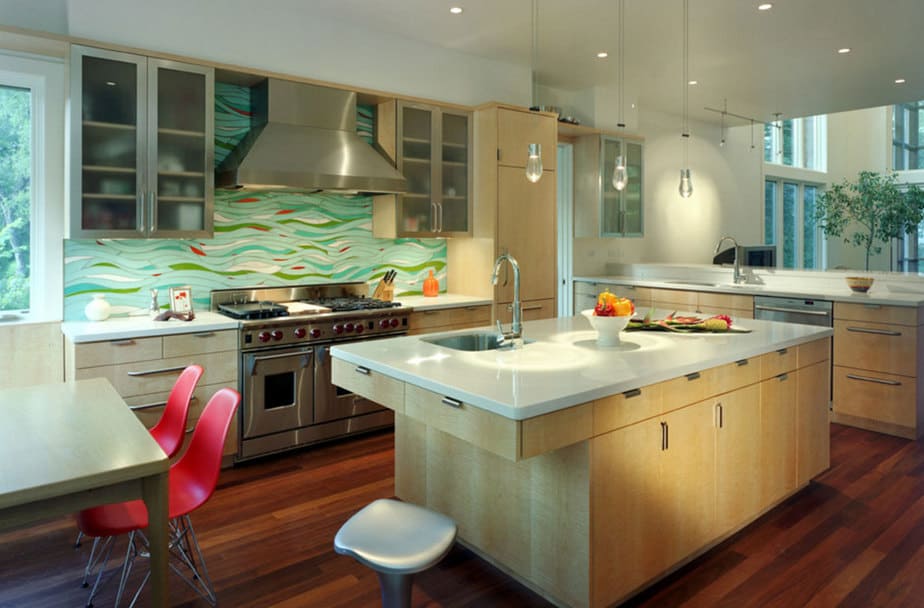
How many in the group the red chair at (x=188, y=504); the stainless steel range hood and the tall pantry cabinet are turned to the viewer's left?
1

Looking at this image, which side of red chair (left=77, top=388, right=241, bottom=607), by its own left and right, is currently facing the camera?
left

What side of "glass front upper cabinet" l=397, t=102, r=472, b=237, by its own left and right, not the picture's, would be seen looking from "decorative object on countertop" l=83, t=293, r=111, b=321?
right

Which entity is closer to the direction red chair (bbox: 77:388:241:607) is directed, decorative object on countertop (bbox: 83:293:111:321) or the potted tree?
the decorative object on countertop

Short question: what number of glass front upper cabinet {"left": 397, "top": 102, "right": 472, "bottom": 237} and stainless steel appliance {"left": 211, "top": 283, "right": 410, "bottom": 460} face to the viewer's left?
0

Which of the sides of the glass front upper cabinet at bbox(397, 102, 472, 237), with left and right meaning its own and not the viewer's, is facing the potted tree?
left

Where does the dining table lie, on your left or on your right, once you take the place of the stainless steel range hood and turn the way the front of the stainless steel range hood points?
on your right

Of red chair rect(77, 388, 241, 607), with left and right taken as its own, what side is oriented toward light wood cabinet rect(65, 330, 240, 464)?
right

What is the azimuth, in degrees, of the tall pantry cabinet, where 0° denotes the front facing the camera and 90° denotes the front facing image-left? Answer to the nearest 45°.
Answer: approximately 315°

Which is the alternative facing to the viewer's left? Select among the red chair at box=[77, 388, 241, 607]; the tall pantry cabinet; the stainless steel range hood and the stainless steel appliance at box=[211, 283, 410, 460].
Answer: the red chair
